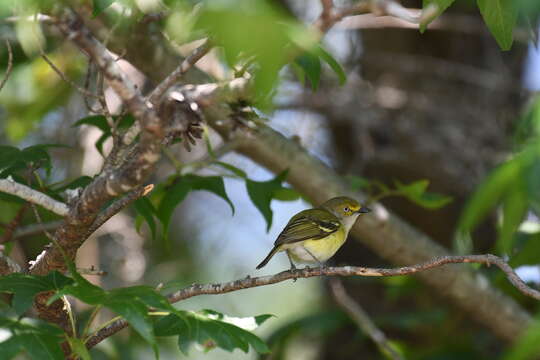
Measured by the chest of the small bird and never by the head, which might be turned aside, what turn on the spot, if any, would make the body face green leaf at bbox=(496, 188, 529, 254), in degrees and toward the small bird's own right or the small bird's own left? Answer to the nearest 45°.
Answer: approximately 45° to the small bird's own right

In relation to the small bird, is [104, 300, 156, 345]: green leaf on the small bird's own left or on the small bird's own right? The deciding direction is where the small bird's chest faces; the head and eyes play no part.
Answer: on the small bird's own right

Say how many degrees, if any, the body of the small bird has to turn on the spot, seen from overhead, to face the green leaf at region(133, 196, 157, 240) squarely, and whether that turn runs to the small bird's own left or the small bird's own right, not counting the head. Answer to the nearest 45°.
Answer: approximately 135° to the small bird's own right

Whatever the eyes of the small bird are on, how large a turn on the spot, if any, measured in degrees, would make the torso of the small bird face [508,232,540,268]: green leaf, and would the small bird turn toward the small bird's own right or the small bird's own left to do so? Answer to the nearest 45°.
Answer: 0° — it already faces it

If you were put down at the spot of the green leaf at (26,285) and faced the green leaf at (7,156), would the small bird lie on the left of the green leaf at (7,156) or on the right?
right

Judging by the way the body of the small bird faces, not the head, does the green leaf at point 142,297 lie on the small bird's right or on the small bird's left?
on the small bird's right

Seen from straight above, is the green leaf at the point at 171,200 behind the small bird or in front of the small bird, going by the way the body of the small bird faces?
behind

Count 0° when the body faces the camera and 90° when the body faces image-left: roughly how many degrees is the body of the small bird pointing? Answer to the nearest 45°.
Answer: approximately 270°
